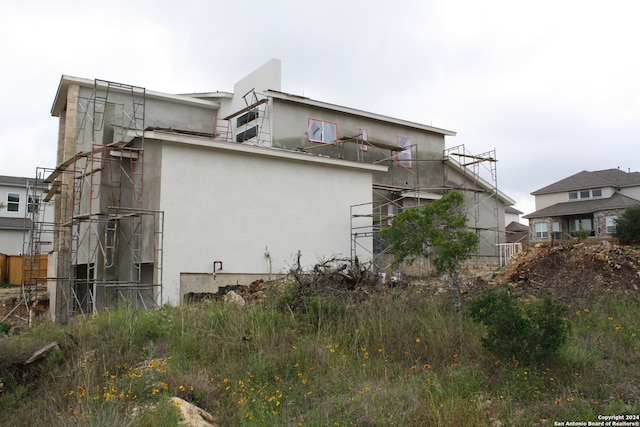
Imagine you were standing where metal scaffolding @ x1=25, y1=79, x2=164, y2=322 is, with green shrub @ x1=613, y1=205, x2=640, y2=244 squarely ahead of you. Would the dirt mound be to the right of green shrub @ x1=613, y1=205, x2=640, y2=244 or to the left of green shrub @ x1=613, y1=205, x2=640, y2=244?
right

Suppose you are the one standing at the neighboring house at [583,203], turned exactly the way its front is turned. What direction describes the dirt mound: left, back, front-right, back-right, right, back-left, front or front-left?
front

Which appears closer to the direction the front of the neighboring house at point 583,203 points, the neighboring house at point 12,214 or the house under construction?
the house under construction

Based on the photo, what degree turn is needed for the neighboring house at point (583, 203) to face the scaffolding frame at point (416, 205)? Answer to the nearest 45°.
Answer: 0° — it already faces it

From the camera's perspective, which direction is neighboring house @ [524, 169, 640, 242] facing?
toward the camera

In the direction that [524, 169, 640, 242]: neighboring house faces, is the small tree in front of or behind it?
in front

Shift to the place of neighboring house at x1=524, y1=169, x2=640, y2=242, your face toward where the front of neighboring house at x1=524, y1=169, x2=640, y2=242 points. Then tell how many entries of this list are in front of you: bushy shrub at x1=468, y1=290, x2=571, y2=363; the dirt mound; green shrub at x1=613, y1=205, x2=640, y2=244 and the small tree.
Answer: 4

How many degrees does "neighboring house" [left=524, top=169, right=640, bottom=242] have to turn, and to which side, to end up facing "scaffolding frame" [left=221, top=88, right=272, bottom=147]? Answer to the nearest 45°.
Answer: approximately 45° to its right

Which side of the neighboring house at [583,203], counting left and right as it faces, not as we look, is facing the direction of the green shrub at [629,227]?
front

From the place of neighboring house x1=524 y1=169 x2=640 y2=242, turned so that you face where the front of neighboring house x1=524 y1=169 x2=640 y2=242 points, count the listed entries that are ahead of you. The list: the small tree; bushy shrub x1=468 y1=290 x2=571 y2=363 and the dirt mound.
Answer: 3

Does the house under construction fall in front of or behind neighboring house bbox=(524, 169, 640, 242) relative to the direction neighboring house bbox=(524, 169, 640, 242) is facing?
in front

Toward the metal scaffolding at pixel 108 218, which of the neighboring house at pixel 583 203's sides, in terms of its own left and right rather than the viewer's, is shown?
front
